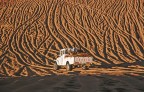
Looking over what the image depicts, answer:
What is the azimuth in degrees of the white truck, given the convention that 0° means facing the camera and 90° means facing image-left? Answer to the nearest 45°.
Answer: approximately 135°
